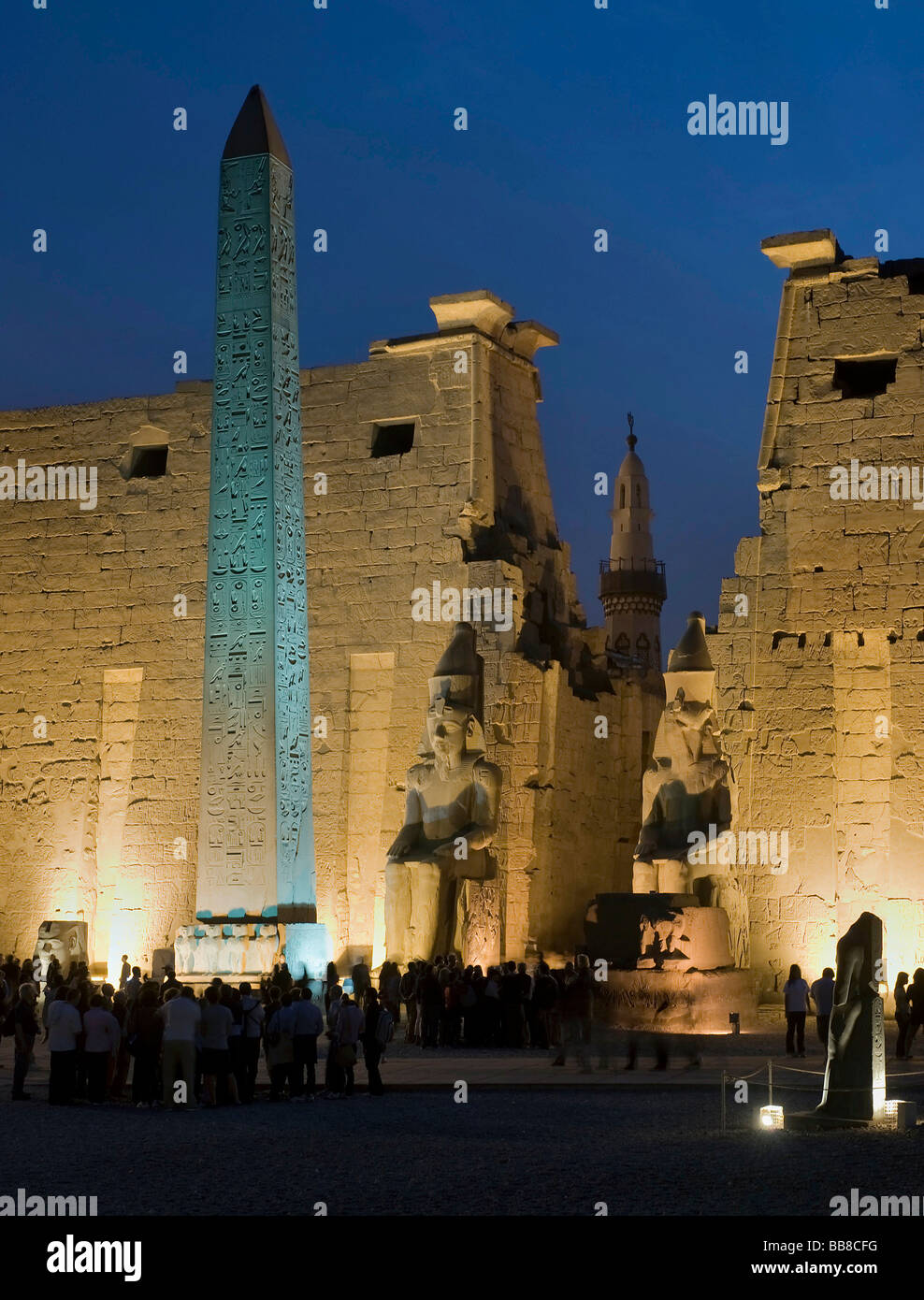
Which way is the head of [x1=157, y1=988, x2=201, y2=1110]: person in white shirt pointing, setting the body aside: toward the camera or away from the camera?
away from the camera

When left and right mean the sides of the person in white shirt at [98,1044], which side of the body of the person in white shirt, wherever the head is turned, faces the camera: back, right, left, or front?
back

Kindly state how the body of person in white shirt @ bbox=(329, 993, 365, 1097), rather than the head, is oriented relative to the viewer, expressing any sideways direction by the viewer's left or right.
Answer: facing away from the viewer and to the left of the viewer

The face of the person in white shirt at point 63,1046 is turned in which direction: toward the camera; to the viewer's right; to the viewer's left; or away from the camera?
away from the camera

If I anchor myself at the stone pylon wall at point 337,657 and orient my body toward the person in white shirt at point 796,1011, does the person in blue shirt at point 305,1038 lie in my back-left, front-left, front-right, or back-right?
front-right

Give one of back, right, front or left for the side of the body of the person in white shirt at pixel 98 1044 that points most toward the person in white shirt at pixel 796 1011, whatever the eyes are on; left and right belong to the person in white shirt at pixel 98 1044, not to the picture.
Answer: right

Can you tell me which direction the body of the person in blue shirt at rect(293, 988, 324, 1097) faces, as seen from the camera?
away from the camera

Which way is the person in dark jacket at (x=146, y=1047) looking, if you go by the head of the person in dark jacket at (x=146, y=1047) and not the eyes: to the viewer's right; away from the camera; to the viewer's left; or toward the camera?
away from the camera

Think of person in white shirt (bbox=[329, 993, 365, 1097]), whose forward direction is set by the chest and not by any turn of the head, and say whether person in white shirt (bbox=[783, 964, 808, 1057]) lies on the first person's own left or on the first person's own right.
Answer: on the first person's own right
